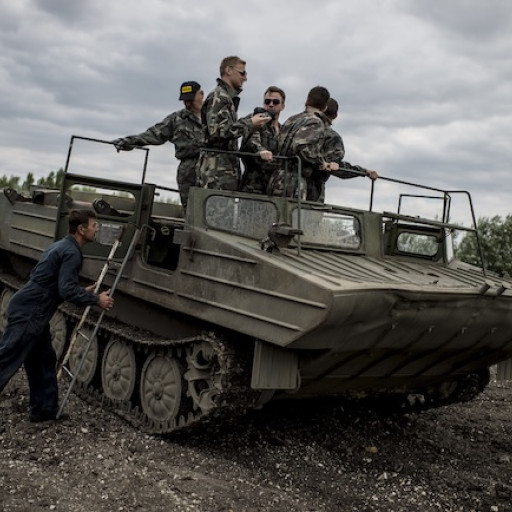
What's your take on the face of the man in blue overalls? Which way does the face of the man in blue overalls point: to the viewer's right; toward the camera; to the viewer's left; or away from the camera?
to the viewer's right

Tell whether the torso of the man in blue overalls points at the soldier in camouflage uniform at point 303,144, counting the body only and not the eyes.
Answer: yes

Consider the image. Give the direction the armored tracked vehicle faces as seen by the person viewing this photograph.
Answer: facing the viewer and to the right of the viewer

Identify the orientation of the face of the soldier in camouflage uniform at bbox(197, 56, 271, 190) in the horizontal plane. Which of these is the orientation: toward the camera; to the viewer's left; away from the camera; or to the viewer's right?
to the viewer's right

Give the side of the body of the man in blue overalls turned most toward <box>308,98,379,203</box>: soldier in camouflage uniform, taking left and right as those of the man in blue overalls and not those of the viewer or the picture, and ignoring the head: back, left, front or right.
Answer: front

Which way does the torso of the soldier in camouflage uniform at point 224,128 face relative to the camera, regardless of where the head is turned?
to the viewer's right

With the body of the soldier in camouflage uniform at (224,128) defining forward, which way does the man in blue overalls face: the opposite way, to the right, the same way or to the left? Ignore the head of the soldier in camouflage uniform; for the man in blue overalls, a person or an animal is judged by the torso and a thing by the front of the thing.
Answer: the same way

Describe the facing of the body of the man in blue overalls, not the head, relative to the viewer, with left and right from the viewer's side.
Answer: facing to the right of the viewer

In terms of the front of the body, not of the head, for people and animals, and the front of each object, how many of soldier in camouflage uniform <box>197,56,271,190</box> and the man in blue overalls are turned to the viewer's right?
2
